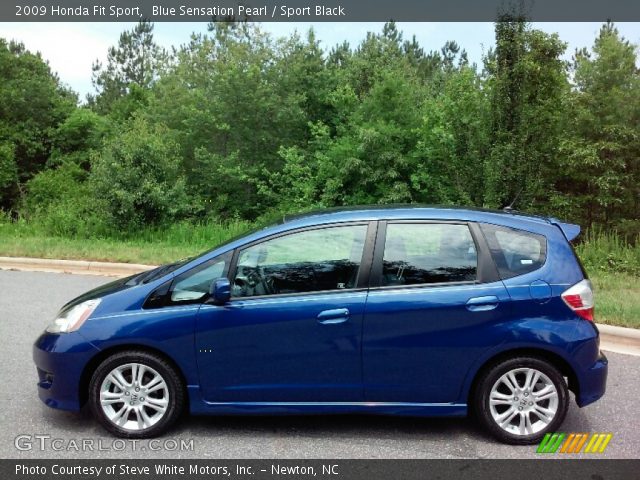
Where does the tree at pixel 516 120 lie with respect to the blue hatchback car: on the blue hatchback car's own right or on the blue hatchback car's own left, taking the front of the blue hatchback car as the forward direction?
on the blue hatchback car's own right

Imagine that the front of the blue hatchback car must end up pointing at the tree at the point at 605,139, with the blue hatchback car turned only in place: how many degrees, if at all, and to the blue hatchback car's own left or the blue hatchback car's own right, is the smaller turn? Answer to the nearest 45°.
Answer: approximately 135° to the blue hatchback car's own right

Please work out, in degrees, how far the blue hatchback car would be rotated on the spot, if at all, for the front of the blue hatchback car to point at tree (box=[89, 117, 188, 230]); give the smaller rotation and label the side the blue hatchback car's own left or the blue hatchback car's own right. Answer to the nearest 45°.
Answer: approximately 90° to the blue hatchback car's own right

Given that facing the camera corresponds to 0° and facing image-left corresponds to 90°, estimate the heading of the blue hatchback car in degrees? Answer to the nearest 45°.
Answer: approximately 90°

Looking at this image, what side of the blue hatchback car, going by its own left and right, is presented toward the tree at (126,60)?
right

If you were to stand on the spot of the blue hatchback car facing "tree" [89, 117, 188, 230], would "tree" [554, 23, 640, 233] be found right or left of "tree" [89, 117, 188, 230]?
right

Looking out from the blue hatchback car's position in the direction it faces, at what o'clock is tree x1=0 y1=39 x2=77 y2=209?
The tree is roughly at 2 o'clock from the blue hatchback car.
